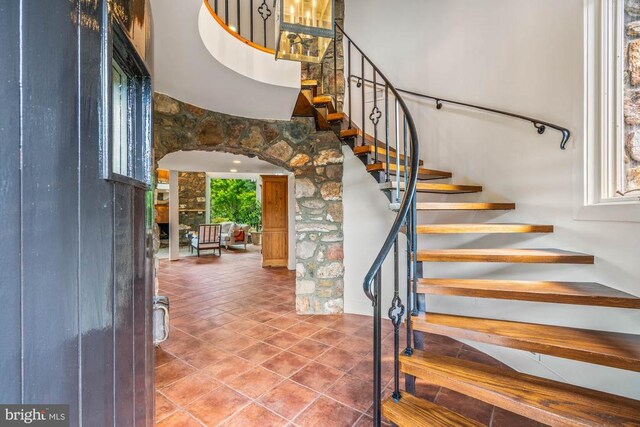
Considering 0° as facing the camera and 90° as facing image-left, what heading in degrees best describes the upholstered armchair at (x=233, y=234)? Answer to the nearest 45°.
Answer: approximately 45°

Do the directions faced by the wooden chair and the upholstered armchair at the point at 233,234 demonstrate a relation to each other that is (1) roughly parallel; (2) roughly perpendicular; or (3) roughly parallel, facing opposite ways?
roughly perpendicular

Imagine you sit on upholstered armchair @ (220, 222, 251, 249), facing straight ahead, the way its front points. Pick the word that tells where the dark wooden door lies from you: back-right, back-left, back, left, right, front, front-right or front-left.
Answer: front-left

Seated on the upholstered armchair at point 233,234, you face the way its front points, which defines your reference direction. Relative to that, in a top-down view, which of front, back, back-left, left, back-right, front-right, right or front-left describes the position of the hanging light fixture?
front-left

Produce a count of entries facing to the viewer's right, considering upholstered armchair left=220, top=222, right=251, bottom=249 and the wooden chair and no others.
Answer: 0

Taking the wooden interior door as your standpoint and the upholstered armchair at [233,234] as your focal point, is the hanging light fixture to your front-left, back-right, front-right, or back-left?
back-left

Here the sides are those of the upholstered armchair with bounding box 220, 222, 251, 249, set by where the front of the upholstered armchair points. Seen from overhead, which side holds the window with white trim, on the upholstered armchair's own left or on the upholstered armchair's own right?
on the upholstered armchair's own left

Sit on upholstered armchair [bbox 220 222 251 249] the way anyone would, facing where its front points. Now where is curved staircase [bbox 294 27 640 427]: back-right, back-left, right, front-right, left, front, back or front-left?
front-left

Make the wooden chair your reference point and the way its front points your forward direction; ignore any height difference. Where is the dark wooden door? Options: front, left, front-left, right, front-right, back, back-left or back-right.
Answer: back-left
